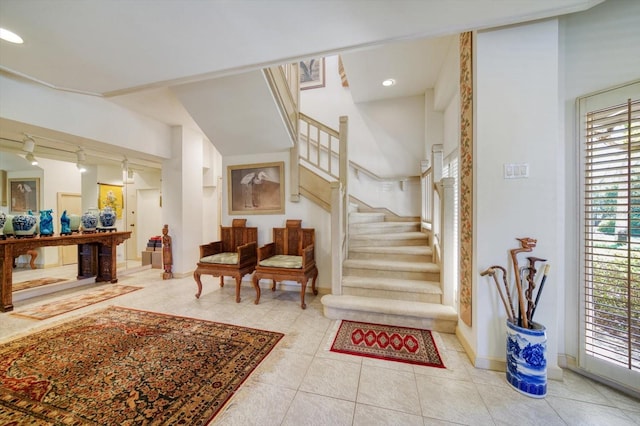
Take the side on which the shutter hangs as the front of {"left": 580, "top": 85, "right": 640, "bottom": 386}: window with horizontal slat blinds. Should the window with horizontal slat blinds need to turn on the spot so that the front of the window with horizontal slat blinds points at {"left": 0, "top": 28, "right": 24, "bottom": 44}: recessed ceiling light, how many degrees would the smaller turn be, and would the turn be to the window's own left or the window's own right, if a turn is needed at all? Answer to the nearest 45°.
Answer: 0° — it already faces it

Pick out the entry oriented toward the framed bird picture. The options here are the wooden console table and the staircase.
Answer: the wooden console table

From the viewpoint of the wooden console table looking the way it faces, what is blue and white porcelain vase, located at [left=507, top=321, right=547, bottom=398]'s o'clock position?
The blue and white porcelain vase is roughly at 1 o'clock from the wooden console table.

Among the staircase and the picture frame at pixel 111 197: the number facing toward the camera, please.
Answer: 2

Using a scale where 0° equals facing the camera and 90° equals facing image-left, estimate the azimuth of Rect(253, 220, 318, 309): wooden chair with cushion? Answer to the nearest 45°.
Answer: approximately 45°

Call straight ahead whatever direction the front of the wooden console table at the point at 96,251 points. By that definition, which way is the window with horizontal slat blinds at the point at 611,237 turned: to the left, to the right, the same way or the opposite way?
the opposite way

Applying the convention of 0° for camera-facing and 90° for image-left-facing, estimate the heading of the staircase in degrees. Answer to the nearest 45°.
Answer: approximately 0°

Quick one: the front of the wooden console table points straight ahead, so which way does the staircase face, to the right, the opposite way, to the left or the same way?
to the right
